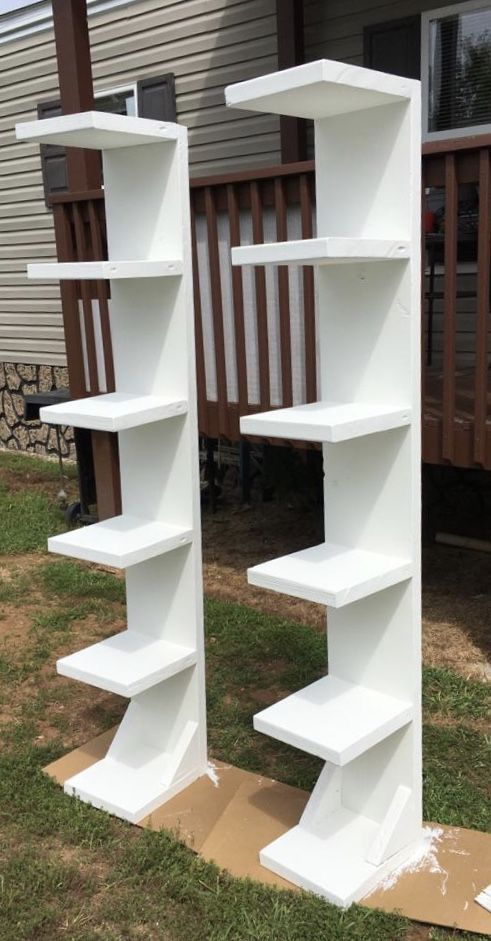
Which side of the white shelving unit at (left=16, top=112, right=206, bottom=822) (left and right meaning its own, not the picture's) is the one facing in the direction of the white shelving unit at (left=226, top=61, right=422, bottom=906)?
left

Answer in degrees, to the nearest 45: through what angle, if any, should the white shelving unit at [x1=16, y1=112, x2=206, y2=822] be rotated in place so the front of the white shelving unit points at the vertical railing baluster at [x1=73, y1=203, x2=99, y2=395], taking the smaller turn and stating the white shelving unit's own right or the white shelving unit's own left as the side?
approximately 135° to the white shelving unit's own right

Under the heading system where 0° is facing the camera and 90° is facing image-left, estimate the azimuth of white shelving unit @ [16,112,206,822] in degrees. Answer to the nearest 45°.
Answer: approximately 45°

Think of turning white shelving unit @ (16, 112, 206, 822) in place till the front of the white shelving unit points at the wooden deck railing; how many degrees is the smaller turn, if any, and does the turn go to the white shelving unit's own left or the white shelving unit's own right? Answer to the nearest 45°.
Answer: approximately 180°

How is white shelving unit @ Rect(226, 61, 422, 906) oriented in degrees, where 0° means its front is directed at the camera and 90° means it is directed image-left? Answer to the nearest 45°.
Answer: approximately 45°
